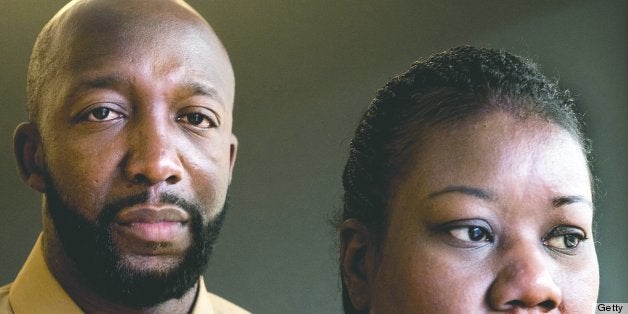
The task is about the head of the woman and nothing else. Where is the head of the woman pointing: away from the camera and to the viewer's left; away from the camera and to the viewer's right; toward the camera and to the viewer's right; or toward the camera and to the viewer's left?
toward the camera and to the viewer's right

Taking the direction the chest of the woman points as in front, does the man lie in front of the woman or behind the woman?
behind

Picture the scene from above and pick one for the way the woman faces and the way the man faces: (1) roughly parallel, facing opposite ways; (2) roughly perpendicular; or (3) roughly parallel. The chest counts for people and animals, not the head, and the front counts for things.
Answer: roughly parallel

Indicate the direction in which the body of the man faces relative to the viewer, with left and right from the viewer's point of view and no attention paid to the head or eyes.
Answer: facing the viewer
